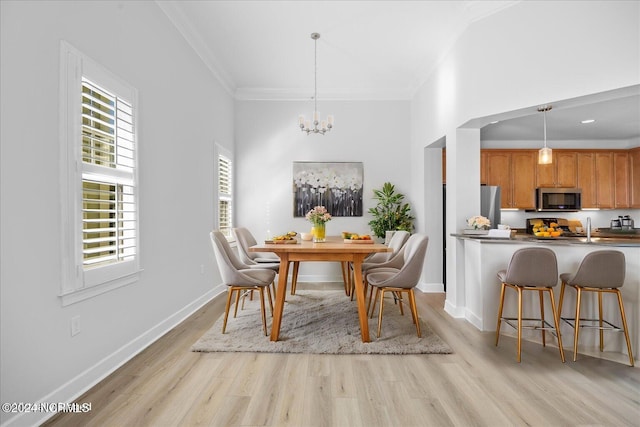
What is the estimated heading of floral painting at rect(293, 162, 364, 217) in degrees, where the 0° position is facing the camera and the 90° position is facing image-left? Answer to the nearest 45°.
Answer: approximately 0°

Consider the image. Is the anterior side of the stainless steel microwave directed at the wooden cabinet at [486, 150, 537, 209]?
no

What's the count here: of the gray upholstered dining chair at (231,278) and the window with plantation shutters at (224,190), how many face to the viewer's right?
2

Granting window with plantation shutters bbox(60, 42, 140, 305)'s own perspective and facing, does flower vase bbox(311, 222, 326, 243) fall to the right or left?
on its left

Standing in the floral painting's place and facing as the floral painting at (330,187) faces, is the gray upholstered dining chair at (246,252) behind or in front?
in front

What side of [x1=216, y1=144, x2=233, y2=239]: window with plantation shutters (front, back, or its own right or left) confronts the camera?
right

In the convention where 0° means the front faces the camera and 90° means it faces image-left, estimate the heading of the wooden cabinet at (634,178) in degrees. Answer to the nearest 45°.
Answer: approximately 45°

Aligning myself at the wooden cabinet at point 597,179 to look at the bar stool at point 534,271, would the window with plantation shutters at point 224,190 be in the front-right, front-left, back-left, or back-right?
front-right

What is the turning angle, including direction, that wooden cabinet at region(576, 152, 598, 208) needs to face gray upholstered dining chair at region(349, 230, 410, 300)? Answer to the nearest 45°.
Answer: approximately 45° to its right

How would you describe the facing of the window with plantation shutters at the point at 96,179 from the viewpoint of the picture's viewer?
facing the viewer and to the right of the viewer

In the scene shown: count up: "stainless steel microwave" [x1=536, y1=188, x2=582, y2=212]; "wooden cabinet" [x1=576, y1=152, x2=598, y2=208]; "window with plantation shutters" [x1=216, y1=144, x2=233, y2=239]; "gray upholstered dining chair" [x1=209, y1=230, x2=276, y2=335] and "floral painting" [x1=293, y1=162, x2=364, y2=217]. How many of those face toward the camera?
3

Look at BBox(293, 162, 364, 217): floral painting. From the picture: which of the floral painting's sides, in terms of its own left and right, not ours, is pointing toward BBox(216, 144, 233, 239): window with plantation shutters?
right

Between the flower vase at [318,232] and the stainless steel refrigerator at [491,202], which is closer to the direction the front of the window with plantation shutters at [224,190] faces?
the stainless steel refrigerator

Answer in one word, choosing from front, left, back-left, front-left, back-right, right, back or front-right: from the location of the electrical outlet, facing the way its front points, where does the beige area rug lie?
front-left

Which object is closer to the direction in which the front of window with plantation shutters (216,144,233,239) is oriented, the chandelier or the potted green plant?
the potted green plant

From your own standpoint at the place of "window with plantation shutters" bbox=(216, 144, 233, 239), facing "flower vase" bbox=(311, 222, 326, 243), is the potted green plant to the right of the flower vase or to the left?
left

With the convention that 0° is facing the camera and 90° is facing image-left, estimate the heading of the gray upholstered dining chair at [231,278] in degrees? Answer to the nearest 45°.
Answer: approximately 270°
